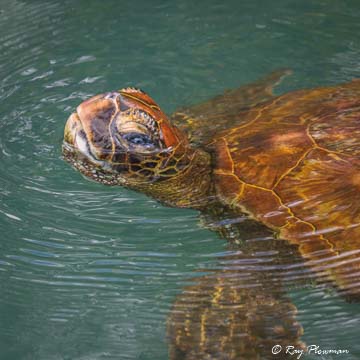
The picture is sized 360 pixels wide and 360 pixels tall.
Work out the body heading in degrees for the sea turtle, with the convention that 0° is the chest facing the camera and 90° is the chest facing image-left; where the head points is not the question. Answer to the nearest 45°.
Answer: approximately 90°
